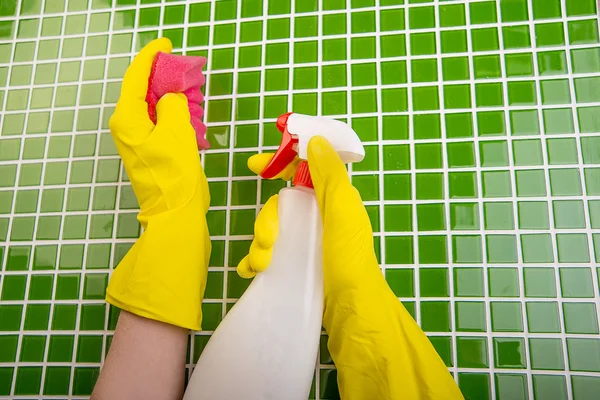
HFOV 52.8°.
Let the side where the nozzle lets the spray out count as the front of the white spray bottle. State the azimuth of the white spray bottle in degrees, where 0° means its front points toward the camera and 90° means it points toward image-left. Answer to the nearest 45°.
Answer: approximately 90°
